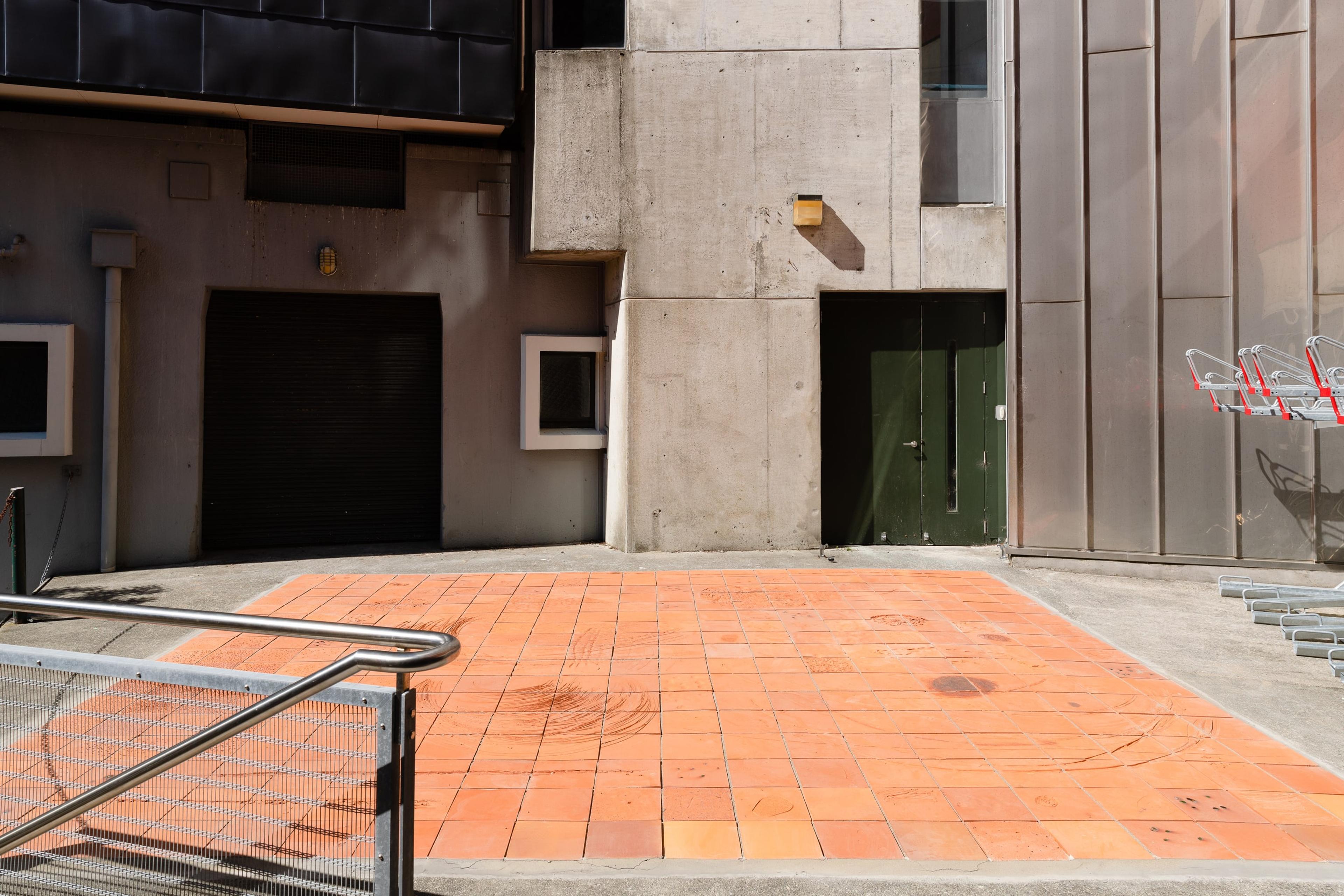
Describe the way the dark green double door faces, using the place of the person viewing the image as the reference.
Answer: facing the viewer

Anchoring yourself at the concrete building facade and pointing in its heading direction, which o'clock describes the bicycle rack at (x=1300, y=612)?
The bicycle rack is roughly at 10 o'clock from the concrete building facade.

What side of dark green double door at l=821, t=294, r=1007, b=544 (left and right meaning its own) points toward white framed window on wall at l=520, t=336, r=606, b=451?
right

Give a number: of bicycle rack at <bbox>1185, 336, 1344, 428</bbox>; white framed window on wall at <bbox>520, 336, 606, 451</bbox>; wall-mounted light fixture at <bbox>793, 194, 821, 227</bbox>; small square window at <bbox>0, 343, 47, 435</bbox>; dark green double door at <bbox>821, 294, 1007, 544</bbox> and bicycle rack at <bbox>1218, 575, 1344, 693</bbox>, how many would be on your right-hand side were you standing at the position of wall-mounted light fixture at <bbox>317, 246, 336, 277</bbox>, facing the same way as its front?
1

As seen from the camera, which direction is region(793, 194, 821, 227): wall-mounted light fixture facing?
toward the camera

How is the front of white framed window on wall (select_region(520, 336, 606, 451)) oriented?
toward the camera

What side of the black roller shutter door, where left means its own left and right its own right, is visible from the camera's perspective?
front

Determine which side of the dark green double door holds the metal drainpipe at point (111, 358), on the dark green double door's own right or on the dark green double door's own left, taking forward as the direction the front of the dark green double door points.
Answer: on the dark green double door's own right

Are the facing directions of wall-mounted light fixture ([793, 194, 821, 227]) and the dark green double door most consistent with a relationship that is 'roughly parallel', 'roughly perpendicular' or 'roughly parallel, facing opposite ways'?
roughly parallel

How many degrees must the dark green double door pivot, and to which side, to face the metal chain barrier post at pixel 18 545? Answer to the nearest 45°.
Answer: approximately 45° to its right

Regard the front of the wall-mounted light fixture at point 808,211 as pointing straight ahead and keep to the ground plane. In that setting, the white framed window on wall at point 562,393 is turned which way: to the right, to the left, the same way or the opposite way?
the same way

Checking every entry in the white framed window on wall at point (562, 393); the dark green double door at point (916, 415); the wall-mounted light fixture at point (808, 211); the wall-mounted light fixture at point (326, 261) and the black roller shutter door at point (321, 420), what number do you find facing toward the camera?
5

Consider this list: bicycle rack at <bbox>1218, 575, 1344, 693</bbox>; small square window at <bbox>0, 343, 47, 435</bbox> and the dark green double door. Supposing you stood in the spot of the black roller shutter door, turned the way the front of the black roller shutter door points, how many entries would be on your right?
1

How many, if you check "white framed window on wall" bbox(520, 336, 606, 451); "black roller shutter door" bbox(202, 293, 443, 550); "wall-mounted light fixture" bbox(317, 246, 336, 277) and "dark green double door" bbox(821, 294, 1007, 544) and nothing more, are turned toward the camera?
4

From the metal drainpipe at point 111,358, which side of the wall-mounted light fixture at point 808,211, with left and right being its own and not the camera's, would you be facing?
right

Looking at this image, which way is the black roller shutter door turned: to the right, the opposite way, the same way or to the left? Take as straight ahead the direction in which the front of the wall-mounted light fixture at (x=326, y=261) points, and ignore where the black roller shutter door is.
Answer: the same way
